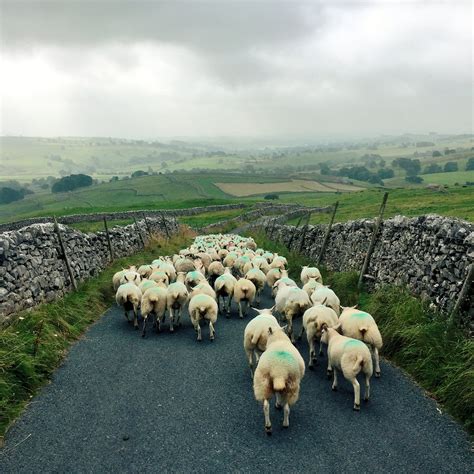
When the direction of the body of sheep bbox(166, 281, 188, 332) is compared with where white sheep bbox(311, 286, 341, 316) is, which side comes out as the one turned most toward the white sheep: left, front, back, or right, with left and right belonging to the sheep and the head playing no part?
right

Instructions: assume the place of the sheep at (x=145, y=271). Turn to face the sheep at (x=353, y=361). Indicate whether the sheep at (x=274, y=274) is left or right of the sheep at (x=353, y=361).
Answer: left

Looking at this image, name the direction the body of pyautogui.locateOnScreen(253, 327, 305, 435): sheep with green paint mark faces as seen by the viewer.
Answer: away from the camera

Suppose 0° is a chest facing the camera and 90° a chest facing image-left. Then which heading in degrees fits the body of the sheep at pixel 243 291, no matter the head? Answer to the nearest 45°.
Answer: approximately 180°

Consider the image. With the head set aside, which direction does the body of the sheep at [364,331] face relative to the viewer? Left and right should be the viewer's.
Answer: facing away from the viewer and to the left of the viewer

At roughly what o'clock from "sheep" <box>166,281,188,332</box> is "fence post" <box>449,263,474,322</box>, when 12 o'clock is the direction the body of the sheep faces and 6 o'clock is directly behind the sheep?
The fence post is roughly at 4 o'clock from the sheep.

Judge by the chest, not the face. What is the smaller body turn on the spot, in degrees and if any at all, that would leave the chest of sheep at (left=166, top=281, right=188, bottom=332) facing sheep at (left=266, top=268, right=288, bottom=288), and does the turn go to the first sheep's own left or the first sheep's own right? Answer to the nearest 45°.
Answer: approximately 45° to the first sheep's own right

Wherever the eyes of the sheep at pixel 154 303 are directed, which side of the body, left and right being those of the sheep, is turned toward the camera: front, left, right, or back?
back

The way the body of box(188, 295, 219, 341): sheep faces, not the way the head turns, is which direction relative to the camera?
away from the camera

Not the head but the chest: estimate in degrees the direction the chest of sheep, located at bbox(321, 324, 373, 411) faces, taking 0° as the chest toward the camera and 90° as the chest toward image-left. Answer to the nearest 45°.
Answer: approximately 135°

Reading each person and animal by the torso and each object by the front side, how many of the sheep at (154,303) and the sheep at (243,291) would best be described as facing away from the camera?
2
